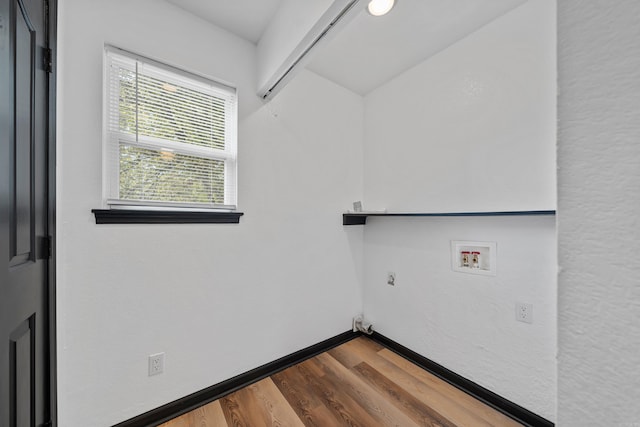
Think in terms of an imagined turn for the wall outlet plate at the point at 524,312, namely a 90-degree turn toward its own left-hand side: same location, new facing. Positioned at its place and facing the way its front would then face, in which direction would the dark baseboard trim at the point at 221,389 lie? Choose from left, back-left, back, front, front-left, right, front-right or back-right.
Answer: back-right

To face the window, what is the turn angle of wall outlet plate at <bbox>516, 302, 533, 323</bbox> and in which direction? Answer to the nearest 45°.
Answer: approximately 45° to its right

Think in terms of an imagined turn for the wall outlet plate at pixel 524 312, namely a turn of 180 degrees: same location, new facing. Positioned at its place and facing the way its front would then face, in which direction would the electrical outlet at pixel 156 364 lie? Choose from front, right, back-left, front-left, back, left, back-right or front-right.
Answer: back-left

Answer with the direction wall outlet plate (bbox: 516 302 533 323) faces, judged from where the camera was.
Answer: facing the viewer
